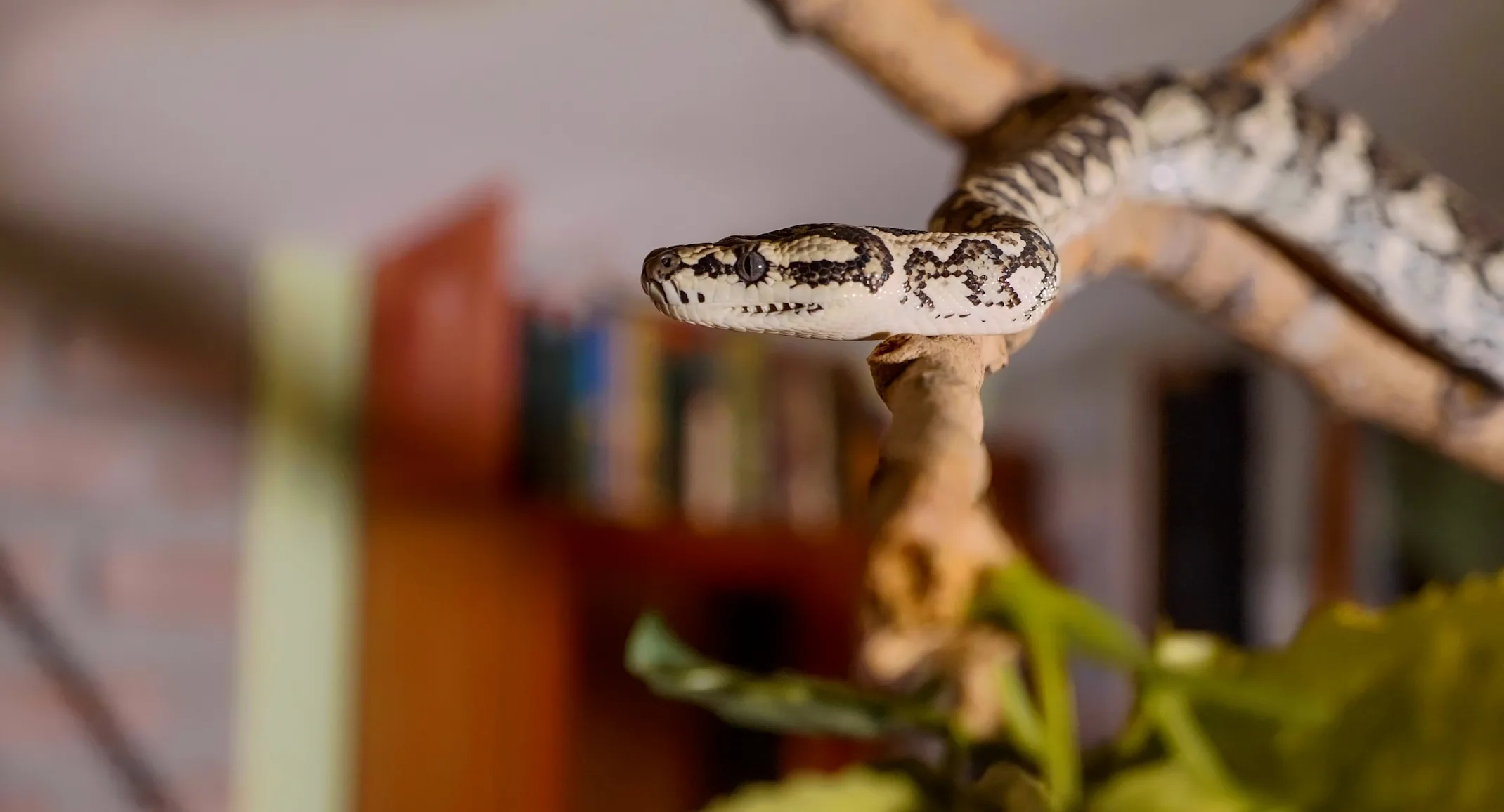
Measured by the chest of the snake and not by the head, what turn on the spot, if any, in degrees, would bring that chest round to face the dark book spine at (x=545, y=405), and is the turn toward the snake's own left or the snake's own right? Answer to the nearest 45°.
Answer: approximately 45° to the snake's own right

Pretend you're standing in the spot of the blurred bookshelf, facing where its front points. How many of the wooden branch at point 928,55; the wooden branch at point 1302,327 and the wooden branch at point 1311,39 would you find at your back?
0

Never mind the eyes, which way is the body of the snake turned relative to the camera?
to the viewer's left

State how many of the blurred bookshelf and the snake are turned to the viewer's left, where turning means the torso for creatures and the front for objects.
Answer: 1

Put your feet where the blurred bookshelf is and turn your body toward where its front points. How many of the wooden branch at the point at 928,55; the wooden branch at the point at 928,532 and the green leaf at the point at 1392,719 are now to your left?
0

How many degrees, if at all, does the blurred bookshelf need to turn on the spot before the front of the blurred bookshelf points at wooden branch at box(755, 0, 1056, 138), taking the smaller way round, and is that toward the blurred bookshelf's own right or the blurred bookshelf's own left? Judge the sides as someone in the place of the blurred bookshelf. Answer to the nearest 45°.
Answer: approximately 45° to the blurred bookshelf's own right

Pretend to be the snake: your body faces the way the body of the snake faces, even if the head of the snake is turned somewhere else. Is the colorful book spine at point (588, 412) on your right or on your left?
on your right

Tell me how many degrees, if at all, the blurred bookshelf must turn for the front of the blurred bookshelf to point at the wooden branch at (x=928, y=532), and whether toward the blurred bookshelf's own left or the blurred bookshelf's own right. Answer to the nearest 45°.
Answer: approximately 45° to the blurred bookshelf's own right

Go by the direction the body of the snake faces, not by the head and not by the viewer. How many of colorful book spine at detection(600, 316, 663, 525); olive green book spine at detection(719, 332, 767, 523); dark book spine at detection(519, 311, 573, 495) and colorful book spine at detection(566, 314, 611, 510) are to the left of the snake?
0

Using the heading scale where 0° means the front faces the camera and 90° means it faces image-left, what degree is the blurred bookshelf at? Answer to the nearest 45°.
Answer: approximately 315°

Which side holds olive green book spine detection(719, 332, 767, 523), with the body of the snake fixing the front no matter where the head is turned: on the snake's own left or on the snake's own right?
on the snake's own right
